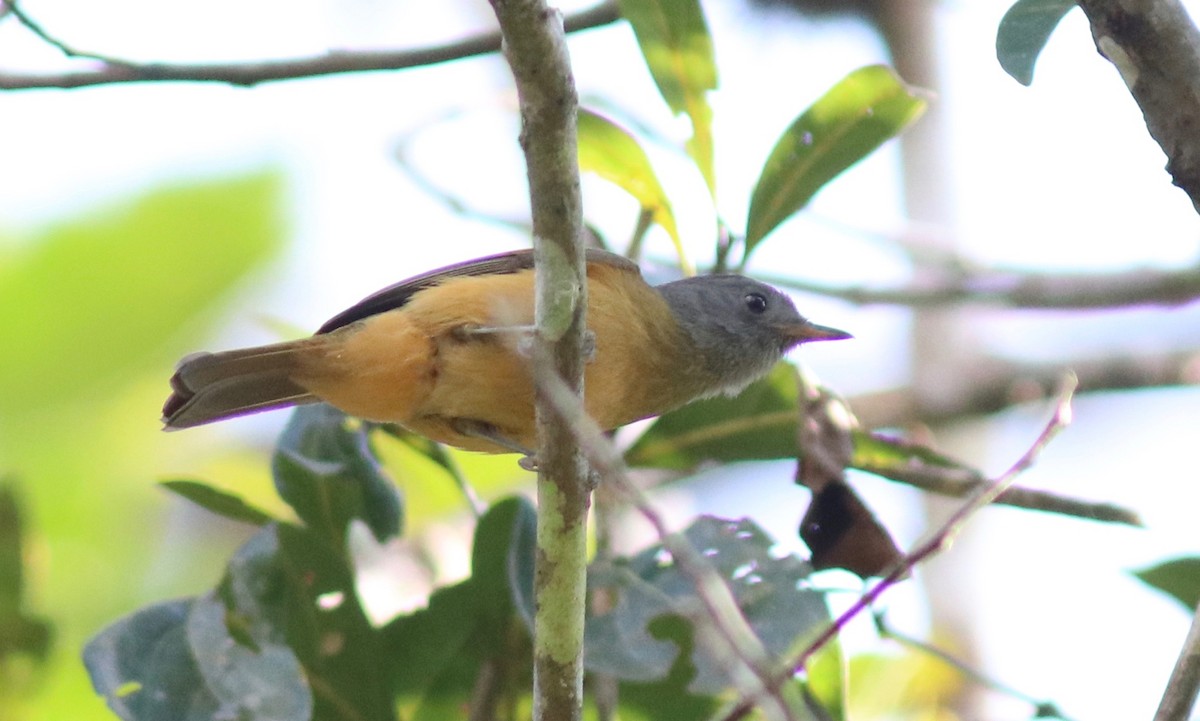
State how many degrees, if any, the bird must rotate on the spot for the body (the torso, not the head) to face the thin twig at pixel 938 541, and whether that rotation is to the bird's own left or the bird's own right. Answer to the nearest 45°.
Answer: approximately 45° to the bird's own right

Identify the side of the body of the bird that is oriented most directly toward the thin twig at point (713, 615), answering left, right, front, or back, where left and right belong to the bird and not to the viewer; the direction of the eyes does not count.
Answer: right

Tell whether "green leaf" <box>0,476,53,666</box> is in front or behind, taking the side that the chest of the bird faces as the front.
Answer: behind

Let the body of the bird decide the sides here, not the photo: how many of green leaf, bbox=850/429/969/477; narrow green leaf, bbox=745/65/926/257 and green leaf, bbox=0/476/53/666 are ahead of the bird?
2

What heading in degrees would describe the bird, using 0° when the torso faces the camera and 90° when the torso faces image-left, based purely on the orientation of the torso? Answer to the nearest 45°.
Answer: approximately 270°

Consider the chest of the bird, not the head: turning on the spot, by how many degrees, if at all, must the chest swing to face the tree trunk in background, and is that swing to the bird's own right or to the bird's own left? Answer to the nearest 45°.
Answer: approximately 45° to the bird's own left

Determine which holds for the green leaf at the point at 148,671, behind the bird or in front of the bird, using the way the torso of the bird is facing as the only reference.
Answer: behind
